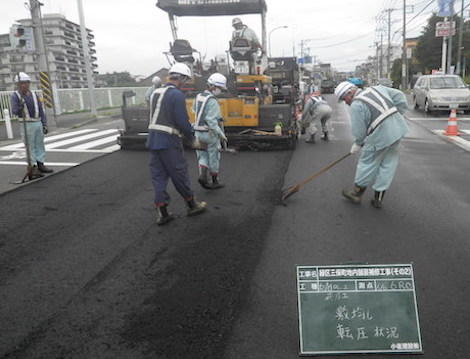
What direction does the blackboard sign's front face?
toward the camera

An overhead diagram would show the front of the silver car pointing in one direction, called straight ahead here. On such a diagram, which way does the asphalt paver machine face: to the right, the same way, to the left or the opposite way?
the opposite way

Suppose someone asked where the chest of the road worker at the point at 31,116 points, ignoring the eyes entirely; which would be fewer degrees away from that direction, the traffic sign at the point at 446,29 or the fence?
the traffic sign

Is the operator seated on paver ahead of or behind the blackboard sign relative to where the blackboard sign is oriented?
behind

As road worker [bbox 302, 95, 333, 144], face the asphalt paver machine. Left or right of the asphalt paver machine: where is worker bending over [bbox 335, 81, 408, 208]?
left

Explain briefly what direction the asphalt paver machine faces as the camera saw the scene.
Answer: facing away from the viewer

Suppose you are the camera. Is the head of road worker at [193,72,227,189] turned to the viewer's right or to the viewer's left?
to the viewer's right

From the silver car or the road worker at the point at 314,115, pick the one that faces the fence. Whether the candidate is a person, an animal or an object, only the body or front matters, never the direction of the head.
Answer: the road worker

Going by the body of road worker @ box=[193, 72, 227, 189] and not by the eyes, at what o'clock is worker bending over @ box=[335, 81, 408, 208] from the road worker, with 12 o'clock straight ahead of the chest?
The worker bending over is roughly at 1 o'clock from the road worker.

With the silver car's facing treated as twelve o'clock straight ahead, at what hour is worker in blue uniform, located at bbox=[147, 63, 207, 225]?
The worker in blue uniform is roughly at 2 o'clock from the silver car.

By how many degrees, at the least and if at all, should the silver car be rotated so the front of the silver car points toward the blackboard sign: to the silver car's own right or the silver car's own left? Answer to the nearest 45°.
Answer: approximately 45° to the silver car's own right

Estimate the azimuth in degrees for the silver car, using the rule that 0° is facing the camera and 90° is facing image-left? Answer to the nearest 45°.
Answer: approximately 315°

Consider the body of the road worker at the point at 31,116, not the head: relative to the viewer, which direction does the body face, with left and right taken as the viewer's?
facing the viewer and to the right of the viewer
